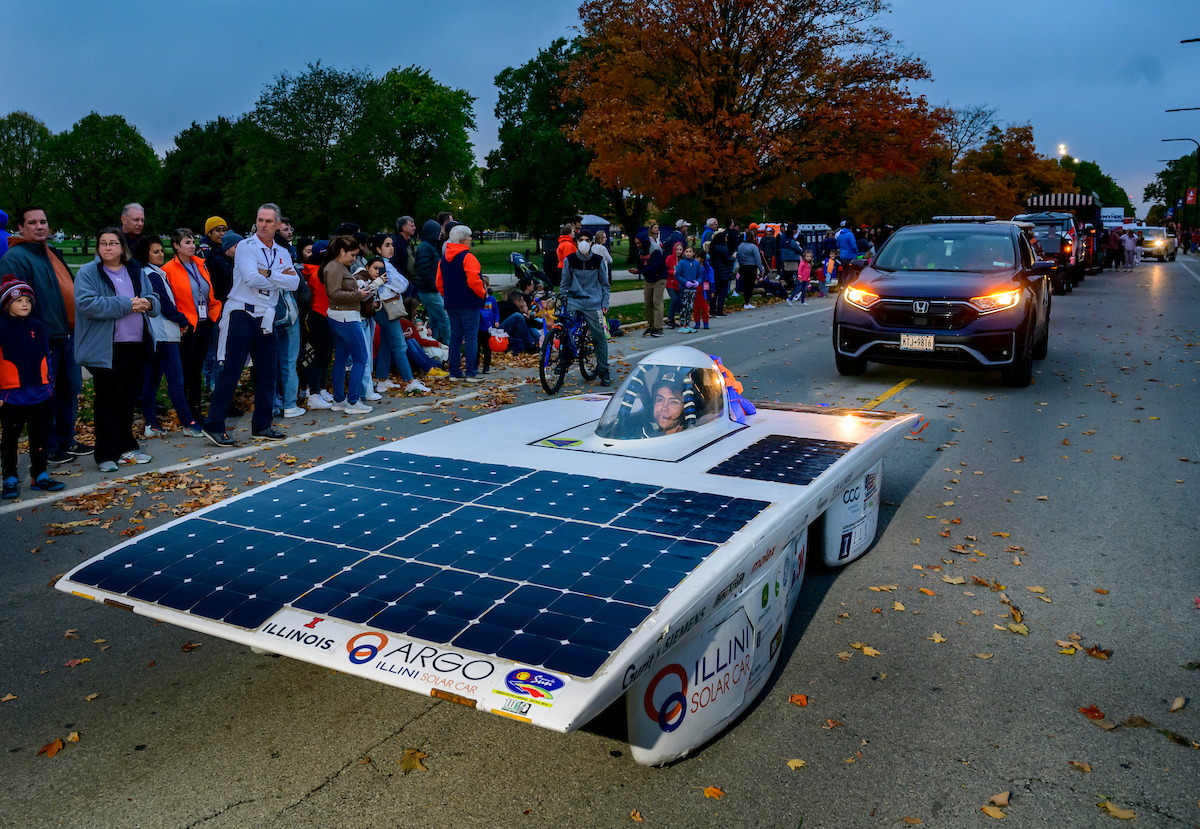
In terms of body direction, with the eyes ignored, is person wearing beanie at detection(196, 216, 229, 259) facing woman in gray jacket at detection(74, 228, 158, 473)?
no

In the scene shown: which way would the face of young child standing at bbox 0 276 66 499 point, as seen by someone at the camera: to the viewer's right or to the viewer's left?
to the viewer's right

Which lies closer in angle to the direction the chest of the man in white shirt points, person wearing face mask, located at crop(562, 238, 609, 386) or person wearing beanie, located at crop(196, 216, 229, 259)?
the person wearing face mask

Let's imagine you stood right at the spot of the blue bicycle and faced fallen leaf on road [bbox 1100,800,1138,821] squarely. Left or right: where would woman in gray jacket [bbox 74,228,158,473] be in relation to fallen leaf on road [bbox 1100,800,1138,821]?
right

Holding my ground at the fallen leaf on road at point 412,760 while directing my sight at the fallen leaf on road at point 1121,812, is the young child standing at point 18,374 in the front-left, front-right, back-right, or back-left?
back-left

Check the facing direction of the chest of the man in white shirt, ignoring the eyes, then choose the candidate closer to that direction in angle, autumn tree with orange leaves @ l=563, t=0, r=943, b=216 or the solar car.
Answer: the solar car

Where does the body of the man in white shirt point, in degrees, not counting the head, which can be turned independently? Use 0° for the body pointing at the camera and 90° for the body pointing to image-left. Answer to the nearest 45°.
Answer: approximately 315°

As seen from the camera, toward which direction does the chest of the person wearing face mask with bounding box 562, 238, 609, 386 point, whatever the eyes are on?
toward the camera

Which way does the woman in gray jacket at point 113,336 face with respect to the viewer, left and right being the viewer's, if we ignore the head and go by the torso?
facing the viewer and to the right of the viewer

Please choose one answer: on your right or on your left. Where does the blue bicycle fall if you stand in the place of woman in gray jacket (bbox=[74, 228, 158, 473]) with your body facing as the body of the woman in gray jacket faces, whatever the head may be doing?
on your left

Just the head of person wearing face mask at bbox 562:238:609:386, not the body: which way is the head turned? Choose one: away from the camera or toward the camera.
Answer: toward the camera

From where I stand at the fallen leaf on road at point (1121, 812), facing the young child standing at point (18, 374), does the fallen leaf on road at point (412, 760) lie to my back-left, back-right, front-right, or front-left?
front-left

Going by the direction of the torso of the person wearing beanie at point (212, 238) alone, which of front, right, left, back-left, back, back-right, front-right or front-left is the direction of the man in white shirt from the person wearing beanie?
front-right

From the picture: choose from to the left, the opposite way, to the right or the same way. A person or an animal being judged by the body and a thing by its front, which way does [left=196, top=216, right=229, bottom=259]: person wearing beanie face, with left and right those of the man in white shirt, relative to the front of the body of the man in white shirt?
the same way

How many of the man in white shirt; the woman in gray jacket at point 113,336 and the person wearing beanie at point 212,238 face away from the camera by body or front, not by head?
0

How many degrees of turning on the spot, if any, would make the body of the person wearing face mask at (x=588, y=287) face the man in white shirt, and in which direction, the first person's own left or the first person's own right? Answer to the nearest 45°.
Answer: approximately 45° to the first person's own right

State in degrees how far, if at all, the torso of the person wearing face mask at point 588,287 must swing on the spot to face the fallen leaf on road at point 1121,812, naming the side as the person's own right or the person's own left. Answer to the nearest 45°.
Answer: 0° — they already face it

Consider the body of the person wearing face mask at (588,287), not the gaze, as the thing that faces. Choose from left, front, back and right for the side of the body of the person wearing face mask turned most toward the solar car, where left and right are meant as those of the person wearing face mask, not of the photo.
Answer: front
